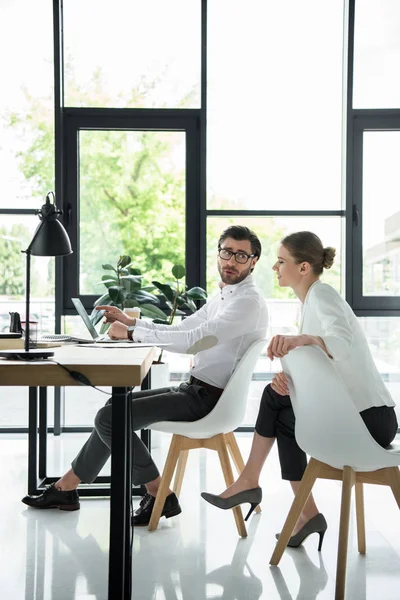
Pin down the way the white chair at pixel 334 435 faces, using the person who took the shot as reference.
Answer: facing away from the viewer and to the right of the viewer

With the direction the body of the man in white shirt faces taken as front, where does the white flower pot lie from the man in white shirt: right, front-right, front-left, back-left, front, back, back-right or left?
right

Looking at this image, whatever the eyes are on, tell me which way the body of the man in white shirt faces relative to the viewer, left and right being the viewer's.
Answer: facing to the left of the viewer

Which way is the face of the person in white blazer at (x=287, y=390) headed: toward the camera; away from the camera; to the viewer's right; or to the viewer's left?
to the viewer's left

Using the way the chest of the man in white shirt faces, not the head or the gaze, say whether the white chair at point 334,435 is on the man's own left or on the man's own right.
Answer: on the man's own left

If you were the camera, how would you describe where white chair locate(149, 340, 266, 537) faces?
facing to the left of the viewer

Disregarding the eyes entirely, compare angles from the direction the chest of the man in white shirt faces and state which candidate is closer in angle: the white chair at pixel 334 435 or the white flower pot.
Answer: the white flower pot

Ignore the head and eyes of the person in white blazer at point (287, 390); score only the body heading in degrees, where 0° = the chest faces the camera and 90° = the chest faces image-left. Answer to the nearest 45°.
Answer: approximately 90°

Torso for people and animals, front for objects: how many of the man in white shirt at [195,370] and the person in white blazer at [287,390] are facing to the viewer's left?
2
